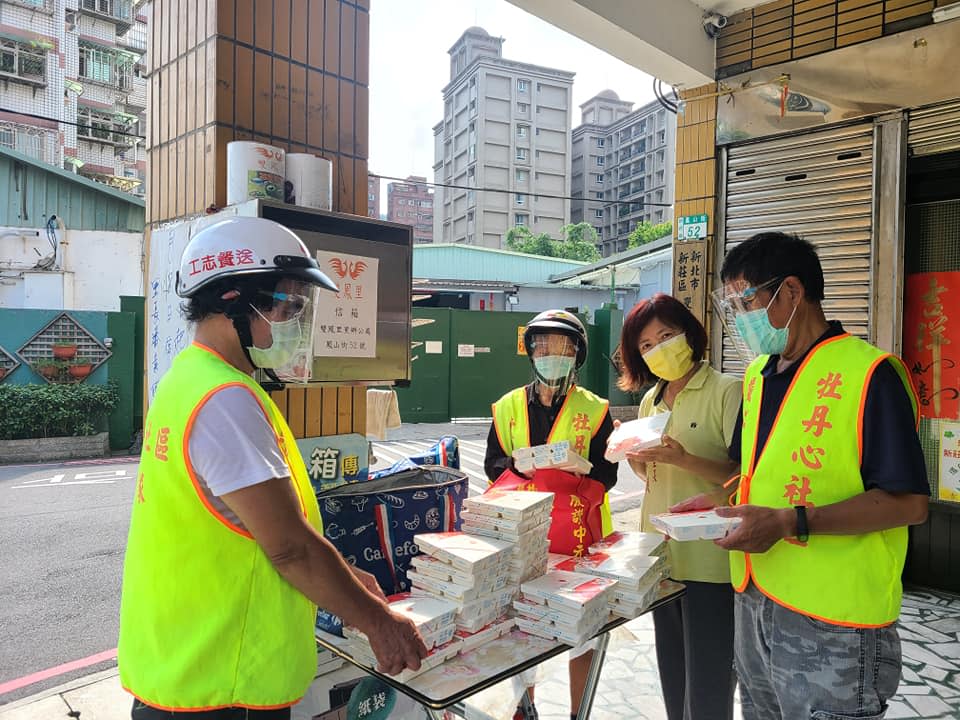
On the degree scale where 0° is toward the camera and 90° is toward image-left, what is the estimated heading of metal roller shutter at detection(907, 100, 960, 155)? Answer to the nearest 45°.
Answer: approximately 45°

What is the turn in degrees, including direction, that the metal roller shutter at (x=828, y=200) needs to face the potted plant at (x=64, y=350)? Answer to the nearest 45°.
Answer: approximately 45° to its right

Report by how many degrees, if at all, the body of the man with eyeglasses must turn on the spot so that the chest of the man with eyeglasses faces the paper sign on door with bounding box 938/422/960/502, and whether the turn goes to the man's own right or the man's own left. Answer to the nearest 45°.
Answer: approximately 135° to the man's own right

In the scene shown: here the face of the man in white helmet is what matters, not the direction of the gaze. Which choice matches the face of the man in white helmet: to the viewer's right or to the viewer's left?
to the viewer's right

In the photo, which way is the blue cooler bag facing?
toward the camera

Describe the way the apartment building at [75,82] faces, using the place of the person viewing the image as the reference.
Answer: facing the viewer and to the right of the viewer

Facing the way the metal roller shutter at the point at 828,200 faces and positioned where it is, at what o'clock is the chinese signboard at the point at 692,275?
The chinese signboard is roughly at 2 o'clock from the metal roller shutter.

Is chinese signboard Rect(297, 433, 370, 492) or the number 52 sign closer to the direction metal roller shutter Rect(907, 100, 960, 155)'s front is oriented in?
the chinese signboard

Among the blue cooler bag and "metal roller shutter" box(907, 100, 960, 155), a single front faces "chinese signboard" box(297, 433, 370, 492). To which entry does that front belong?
the metal roller shutter

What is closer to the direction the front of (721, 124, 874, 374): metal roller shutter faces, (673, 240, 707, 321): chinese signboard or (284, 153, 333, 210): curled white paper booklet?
the curled white paper booklet

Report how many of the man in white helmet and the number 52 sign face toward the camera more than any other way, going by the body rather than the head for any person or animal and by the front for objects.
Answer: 1

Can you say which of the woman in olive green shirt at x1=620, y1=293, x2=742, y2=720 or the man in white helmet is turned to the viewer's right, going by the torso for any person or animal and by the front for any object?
the man in white helmet

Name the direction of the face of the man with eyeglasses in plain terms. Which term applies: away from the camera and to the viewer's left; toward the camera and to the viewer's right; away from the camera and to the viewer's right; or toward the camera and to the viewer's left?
toward the camera and to the viewer's left

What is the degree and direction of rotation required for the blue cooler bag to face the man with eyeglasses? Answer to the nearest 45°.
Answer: approximately 45° to its left
